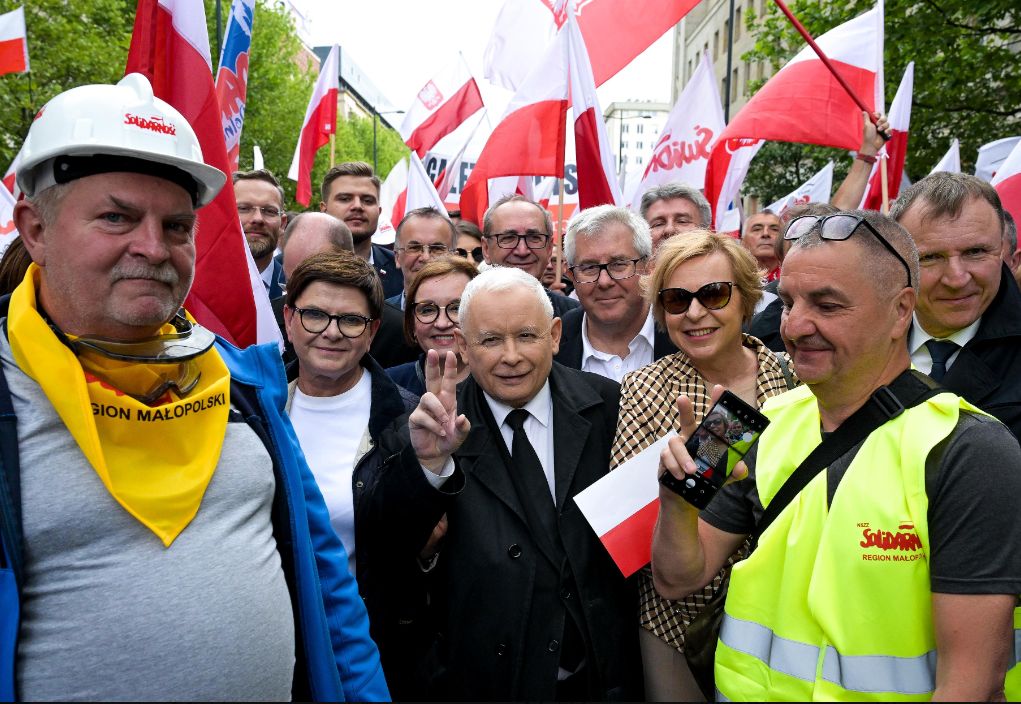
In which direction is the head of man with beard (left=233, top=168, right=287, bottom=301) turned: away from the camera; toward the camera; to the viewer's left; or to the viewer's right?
toward the camera

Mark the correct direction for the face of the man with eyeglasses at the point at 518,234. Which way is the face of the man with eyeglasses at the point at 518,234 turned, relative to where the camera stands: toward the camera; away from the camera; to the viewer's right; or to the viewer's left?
toward the camera

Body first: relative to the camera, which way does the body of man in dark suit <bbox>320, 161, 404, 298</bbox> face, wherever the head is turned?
toward the camera

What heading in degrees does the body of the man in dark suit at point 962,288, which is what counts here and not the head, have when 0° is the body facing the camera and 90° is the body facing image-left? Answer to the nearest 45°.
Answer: approximately 45°

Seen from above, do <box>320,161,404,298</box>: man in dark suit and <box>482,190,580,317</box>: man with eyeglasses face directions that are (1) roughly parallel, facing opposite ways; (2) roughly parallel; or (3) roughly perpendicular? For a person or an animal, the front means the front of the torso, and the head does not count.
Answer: roughly parallel

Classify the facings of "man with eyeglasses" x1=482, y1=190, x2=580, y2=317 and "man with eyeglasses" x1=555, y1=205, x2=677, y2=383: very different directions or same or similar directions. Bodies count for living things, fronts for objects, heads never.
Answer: same or similar directions

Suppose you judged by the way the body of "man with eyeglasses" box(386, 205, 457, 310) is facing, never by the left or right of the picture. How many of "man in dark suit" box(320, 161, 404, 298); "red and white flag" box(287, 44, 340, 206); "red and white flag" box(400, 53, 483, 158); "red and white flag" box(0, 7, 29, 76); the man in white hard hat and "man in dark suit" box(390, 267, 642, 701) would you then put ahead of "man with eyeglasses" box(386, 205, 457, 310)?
2

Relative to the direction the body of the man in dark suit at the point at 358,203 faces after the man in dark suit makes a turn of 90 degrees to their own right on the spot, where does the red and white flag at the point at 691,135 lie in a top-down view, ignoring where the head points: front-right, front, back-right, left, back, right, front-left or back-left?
back

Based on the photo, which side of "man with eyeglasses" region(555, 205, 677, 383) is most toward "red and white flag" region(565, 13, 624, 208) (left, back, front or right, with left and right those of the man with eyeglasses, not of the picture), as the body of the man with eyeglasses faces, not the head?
back

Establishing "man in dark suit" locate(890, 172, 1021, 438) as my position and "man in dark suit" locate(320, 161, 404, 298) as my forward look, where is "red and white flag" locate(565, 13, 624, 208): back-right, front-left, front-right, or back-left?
front-right

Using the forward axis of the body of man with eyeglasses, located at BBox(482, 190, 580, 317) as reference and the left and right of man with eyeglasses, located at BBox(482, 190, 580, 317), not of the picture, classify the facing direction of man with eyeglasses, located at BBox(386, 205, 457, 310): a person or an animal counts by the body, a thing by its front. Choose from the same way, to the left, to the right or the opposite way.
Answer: the same way

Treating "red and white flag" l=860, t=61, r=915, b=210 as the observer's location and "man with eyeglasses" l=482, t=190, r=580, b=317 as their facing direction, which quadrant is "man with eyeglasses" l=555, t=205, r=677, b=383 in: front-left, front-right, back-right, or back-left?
front-left

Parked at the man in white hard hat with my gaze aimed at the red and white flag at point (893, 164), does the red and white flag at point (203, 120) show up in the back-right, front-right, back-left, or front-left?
front-left

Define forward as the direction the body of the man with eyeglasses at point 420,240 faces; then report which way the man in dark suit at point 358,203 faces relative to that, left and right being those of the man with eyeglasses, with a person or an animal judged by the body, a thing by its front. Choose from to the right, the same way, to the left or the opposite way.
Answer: the same way

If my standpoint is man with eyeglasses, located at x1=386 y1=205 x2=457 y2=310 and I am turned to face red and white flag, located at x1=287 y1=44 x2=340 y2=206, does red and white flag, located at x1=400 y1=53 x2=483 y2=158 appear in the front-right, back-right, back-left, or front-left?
front-right

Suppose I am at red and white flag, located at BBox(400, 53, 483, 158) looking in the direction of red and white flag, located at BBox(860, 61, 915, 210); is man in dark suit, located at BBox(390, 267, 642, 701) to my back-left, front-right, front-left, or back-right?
front-right

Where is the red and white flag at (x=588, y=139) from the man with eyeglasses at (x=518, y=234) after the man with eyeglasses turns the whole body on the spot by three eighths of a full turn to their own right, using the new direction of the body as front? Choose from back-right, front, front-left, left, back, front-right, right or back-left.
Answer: right

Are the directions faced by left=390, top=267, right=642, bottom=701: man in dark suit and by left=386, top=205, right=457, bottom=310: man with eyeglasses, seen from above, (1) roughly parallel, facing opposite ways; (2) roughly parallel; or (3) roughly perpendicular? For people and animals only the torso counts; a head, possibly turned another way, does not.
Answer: roughly parallel

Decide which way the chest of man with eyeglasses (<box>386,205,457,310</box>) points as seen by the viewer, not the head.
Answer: toward the camera

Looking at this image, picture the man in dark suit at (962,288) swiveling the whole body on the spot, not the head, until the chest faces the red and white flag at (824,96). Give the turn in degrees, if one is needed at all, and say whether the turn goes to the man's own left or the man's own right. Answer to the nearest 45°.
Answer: approximately 135° to the man's own right
